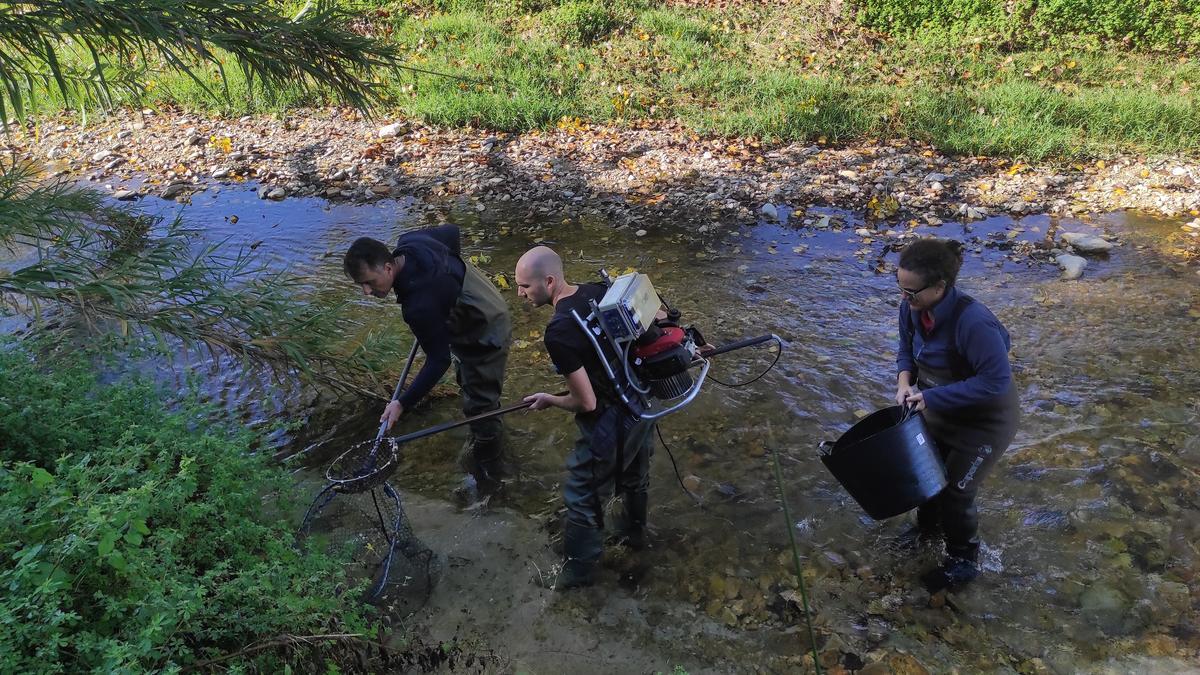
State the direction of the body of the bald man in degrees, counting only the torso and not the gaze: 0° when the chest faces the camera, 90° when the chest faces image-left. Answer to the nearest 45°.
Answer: approximately 90°

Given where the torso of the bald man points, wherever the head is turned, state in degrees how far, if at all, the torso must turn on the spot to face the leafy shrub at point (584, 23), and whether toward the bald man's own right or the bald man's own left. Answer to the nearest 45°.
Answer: approximately 90° to the bald man's own right

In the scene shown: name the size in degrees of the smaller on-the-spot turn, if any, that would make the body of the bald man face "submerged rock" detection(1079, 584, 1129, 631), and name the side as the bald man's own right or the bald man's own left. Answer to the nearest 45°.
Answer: approximately 180°

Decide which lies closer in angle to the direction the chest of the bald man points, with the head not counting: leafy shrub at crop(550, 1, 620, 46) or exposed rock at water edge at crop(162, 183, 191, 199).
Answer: the exposed rock at water edge

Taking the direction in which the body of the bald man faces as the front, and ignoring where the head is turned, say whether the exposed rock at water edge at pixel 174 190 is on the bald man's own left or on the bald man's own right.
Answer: on the bald man's own right

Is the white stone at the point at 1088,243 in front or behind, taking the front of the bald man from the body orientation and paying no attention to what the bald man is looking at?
behind

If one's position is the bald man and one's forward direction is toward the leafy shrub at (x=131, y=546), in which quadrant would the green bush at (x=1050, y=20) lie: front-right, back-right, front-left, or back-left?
back-right

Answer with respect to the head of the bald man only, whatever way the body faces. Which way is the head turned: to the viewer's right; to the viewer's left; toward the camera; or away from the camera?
to the viewer's left
